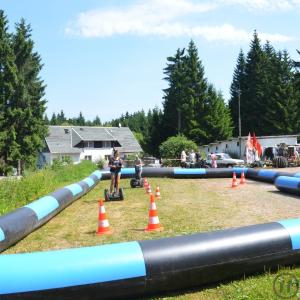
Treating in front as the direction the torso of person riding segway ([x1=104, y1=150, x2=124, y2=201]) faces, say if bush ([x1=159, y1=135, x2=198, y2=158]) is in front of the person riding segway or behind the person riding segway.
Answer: behind

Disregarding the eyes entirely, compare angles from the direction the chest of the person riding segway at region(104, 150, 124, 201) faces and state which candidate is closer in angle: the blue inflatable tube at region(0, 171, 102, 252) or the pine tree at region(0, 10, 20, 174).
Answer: the blue inflatable tube

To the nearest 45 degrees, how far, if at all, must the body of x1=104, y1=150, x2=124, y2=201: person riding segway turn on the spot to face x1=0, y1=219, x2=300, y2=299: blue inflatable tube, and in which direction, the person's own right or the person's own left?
0° — they already face it

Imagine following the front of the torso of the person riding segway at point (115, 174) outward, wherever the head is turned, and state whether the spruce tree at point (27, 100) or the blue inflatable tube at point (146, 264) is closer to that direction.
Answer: the blue inflatable tube

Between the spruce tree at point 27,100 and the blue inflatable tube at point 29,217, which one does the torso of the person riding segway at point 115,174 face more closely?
the blue inflatable tube

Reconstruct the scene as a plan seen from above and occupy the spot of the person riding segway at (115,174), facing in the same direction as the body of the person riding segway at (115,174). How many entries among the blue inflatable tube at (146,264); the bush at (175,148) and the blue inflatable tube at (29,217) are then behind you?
1

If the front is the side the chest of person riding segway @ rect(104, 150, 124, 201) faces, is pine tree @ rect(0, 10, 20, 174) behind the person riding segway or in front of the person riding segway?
behind

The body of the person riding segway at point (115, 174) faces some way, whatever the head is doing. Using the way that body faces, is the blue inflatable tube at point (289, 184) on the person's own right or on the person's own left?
on the person's own left

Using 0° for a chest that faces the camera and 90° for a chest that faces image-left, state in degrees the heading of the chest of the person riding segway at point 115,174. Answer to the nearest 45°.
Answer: approximately 0°

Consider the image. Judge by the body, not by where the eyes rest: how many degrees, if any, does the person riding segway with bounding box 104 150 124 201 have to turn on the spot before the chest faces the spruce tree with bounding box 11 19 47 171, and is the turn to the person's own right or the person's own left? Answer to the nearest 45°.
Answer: approximately 180°
